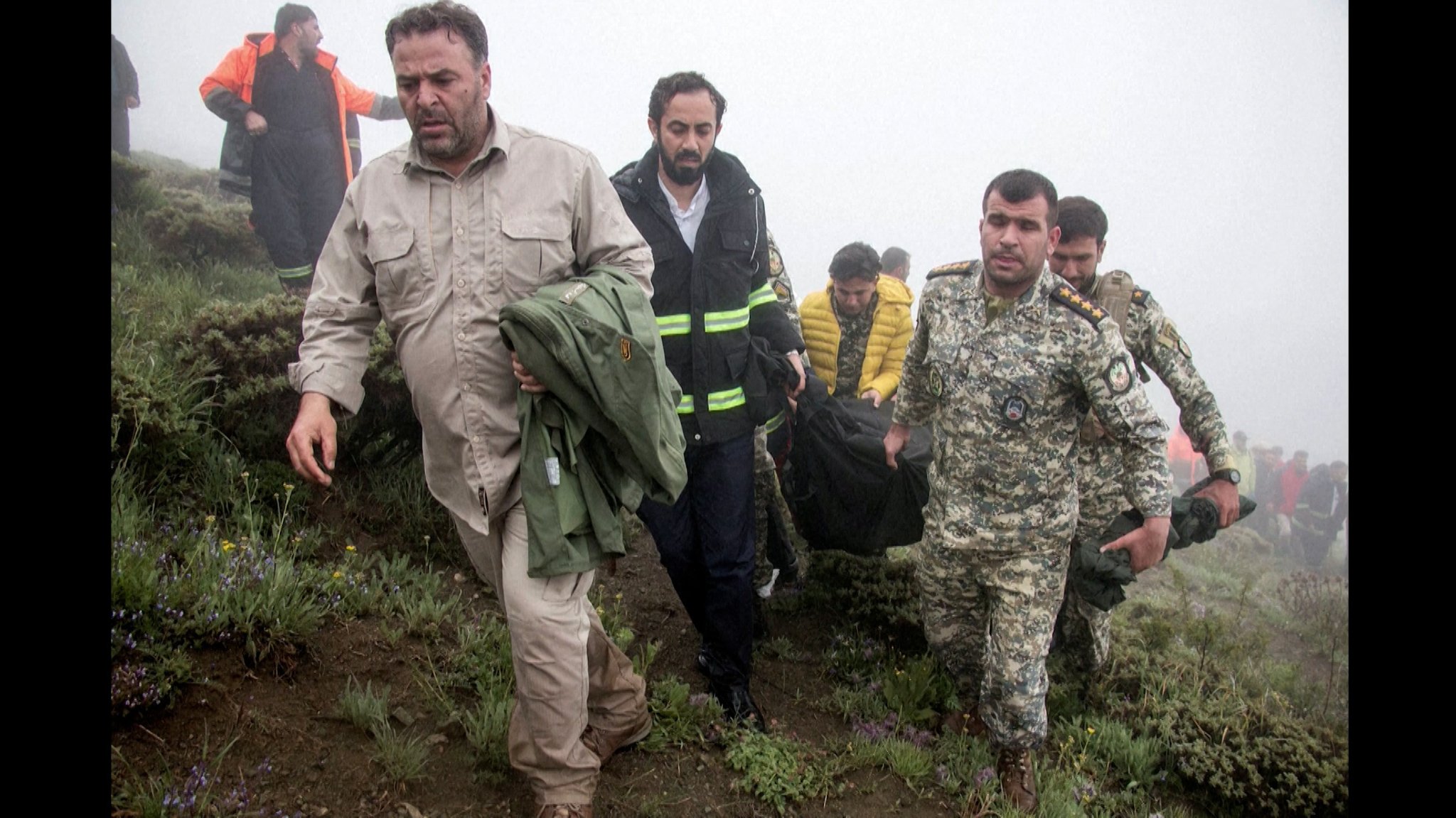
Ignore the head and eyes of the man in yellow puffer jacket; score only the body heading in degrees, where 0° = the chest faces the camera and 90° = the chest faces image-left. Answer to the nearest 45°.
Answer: approximately 0°

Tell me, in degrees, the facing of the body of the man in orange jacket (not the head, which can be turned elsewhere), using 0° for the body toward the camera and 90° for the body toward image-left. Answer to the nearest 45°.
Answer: approximately 0°

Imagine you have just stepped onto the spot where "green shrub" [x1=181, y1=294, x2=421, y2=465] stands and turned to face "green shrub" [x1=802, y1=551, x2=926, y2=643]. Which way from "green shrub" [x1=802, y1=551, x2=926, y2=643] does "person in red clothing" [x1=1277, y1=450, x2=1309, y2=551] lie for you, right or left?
left

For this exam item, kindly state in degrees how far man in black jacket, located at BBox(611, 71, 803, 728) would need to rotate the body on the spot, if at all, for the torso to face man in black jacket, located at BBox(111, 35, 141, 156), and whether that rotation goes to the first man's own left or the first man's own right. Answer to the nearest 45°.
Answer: approximately 135° to the first man's own right

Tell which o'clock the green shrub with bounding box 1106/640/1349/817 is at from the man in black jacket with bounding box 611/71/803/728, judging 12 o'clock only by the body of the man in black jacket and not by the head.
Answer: The green shrub is roughly at 9 o'clock from the man in black jacket.

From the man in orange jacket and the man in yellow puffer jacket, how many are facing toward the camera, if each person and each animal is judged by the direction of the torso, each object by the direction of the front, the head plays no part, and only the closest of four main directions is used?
2

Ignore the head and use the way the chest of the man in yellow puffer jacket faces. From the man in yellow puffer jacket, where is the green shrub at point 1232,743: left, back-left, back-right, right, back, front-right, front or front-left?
front-left

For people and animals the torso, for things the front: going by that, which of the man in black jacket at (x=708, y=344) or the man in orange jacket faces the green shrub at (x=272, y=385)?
the man in orange jacket

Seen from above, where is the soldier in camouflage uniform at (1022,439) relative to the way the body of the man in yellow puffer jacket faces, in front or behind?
in front
